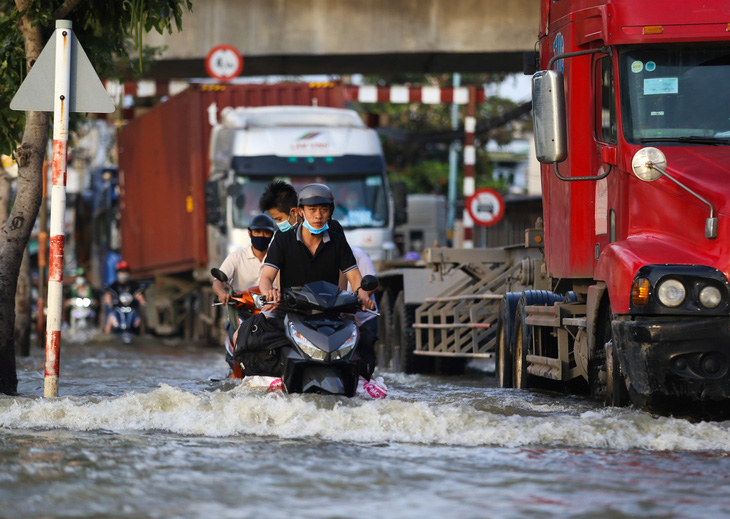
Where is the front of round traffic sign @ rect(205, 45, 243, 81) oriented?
toward the camera

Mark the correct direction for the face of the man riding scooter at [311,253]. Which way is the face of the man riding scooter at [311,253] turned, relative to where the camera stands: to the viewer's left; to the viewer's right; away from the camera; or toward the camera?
toward the camera

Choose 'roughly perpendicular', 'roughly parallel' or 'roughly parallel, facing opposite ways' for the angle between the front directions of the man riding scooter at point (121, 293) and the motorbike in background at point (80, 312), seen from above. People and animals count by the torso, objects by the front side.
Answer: roughly parallel

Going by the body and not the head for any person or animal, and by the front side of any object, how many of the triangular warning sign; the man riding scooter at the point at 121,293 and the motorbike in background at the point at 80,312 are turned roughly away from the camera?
1

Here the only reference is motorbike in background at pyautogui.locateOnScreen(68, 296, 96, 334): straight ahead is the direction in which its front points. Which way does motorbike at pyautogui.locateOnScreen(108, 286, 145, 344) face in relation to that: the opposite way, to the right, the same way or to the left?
the same way

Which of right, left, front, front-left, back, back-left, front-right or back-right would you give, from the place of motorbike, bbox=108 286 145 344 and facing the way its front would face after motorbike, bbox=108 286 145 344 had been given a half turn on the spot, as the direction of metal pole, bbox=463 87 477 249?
right

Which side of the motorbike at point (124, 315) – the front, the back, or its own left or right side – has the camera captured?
front

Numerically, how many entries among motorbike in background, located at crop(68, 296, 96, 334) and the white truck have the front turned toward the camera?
2

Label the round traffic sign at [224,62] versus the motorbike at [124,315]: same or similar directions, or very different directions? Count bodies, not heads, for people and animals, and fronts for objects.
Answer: same or similar directions

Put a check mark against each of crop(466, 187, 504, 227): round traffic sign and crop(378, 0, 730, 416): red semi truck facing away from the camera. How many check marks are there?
0

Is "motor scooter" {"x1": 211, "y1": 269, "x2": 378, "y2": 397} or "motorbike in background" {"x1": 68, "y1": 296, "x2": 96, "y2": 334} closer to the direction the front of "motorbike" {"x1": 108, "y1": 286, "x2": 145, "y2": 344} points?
the motor scooter

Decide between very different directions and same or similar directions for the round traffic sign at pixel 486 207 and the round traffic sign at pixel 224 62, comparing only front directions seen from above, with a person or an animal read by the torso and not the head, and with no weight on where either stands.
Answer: same or similar directions

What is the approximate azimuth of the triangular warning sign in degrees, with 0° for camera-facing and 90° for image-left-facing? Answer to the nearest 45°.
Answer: approximately 180°

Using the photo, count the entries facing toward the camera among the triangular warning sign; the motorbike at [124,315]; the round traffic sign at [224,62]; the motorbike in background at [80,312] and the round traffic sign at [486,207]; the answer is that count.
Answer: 4

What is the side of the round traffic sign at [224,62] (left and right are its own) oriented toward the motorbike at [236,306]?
front

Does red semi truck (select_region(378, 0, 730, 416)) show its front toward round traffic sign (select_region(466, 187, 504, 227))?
no

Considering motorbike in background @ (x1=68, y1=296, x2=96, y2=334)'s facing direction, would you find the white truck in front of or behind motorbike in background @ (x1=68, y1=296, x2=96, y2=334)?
in front

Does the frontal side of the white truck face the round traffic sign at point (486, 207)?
no
